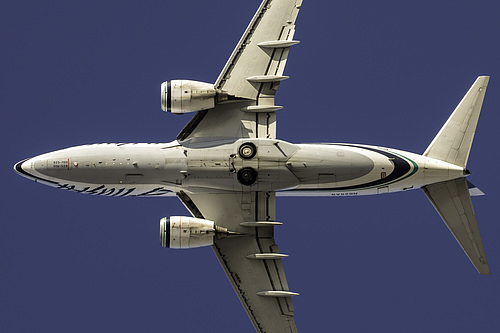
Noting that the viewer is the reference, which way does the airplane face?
facing to the left of the viewer
